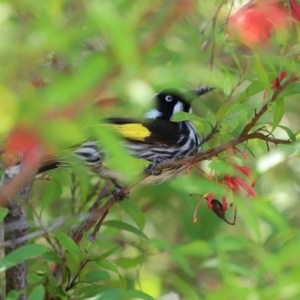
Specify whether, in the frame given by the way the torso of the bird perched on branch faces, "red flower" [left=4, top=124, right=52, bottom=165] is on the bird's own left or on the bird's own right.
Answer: on the bird's own right

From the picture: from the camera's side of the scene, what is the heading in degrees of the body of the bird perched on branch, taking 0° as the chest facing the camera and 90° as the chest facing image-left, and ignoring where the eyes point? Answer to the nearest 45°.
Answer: approximately 270°

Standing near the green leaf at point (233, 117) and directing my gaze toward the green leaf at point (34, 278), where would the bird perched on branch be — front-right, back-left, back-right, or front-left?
front-right

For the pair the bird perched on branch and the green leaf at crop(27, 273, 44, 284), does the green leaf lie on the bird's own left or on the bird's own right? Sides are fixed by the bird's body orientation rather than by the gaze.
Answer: on the bird's own right

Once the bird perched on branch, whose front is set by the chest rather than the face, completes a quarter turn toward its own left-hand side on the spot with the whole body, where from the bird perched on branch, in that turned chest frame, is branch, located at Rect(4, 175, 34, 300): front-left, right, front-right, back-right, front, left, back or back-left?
back-left
